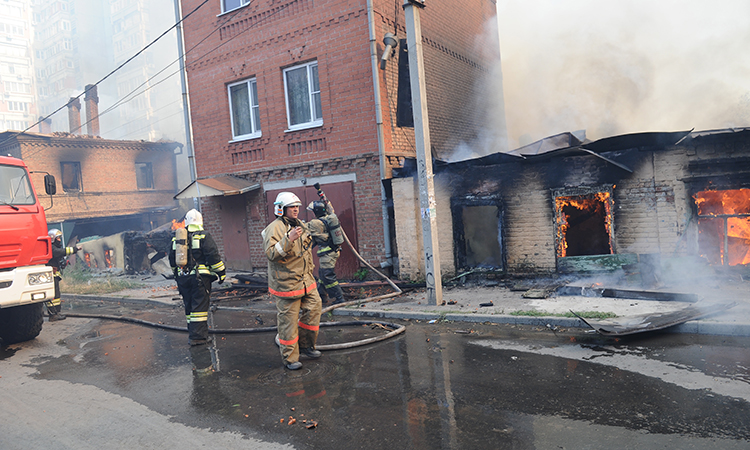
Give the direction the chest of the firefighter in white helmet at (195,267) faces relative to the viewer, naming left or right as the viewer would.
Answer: facing away from the viewer and to the right of the viewer

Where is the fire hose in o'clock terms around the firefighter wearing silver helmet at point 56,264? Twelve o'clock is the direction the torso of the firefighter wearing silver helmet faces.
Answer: The fire hose is roughly at 2 o'clock from the firefighter wearing silver helmet.

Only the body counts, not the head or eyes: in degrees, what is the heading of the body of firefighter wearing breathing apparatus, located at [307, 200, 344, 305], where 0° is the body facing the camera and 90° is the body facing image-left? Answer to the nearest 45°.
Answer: approximately 135°

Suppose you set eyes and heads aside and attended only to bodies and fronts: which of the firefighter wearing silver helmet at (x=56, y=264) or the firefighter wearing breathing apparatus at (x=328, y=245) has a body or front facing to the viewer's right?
the firefighter wearing silver helmet at (x=56, y=264)

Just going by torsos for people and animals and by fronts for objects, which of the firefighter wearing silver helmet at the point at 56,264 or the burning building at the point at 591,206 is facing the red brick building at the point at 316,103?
the firefighter wearing silver helmet

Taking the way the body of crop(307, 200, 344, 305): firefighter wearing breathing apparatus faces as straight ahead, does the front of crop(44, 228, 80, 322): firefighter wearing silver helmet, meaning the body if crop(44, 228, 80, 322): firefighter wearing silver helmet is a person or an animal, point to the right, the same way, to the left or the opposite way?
to the right

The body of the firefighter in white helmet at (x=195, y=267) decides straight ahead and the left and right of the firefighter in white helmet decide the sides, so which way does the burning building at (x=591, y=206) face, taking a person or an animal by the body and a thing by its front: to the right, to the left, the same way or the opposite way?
the opposite way

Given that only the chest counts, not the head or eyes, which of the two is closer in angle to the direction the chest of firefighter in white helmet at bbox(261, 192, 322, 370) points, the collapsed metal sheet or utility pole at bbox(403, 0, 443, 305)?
the collapsed metal sheet

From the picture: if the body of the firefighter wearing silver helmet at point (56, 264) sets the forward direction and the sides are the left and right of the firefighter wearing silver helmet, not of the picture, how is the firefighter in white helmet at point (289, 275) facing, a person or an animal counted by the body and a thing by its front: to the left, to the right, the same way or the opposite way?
to the right

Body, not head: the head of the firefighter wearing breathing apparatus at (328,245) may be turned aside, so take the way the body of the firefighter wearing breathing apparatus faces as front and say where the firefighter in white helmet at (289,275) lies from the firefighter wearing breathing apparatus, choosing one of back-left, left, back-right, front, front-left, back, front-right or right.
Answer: back-left

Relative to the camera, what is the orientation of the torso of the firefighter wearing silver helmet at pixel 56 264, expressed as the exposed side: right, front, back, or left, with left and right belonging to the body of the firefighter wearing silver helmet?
right
